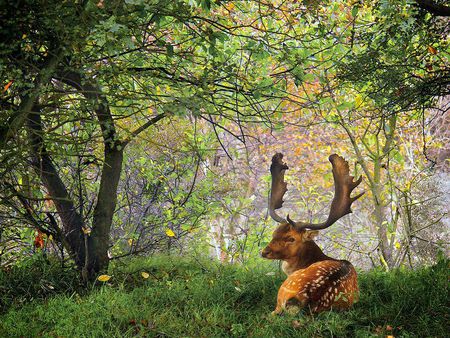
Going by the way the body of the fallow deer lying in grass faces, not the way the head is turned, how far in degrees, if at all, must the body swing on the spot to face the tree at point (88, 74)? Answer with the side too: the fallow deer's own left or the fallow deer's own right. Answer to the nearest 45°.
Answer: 0° — it already faces it

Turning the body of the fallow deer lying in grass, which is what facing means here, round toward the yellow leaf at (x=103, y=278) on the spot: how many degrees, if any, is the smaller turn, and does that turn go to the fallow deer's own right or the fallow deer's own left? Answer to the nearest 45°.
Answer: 0° — it already faces it

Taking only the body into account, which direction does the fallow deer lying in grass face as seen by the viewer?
to the viewer's left
